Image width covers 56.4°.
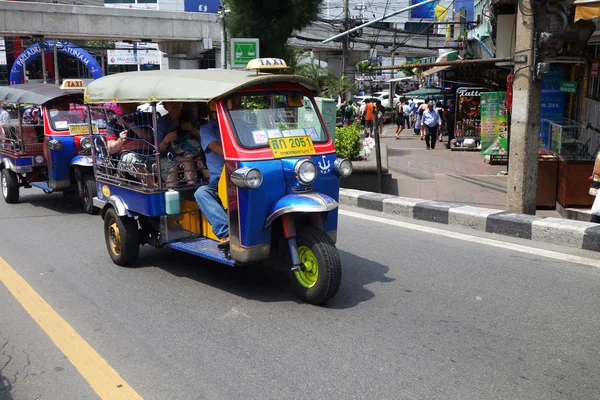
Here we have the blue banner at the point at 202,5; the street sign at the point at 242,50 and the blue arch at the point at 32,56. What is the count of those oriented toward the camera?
3

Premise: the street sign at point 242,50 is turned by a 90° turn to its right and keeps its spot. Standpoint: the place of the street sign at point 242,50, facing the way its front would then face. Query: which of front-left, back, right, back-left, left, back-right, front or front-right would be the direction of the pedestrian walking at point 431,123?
back-right

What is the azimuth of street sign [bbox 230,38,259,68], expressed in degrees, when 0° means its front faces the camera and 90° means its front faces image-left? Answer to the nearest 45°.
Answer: approximately 0°

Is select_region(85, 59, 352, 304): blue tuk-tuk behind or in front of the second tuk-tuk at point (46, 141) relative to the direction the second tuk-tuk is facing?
in front

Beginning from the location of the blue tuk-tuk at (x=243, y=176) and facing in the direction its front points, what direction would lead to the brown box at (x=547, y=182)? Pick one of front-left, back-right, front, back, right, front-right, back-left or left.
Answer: left

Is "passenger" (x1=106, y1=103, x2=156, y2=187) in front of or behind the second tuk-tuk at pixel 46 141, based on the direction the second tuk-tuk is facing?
in front

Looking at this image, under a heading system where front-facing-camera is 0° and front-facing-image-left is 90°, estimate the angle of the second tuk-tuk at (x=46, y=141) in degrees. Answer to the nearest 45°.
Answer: approximately 315°

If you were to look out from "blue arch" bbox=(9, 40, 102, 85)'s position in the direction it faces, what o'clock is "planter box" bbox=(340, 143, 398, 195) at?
The planter box is roughly at 11 o'clock from the blue arch.

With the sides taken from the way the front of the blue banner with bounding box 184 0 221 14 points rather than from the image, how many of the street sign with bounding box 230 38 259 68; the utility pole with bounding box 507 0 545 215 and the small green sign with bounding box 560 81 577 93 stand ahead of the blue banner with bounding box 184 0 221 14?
3

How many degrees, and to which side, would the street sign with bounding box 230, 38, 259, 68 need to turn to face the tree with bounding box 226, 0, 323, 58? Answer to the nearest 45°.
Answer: approximately 180°

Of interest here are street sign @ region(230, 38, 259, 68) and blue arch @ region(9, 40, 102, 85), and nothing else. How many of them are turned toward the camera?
2

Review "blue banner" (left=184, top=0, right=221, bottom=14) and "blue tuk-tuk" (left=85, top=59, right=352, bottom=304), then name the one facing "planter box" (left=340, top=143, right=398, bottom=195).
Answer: the blue banner

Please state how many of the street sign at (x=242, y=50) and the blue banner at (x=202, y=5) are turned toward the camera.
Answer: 2

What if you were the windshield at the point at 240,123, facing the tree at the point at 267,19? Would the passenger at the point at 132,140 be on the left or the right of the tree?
left
